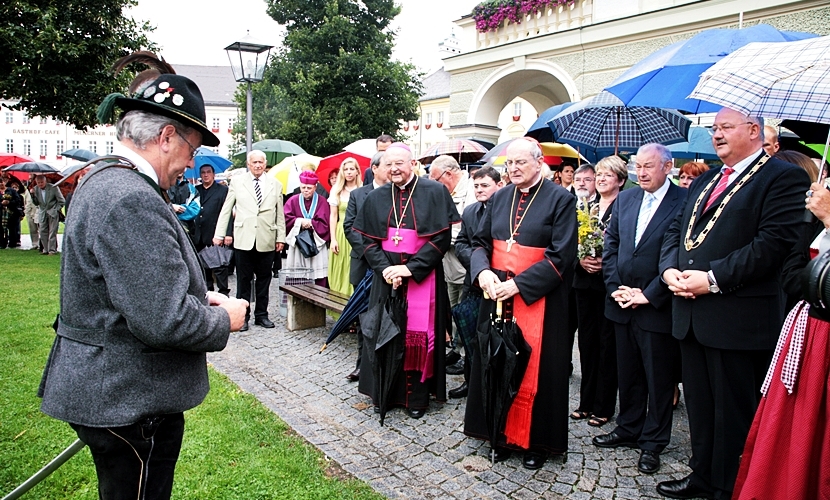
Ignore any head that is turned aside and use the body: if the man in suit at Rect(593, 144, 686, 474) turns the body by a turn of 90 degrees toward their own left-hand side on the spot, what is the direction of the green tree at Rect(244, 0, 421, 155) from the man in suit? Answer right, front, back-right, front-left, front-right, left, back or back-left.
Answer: back

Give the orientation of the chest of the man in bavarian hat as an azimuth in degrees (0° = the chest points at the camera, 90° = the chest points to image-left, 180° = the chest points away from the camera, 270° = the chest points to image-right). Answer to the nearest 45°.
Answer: approximately 270°

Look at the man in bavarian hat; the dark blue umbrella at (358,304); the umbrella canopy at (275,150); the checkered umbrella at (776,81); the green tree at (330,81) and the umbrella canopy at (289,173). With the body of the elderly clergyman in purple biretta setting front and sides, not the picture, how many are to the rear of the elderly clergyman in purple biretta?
3

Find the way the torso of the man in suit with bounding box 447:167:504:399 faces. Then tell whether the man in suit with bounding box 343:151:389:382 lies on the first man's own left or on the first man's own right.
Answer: on the first man's own right

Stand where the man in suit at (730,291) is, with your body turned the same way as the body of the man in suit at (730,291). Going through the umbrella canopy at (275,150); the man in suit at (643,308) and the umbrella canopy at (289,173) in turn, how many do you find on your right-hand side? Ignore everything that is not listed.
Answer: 3

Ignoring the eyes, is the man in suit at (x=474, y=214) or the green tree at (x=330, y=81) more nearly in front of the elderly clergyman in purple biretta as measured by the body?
the man in suit

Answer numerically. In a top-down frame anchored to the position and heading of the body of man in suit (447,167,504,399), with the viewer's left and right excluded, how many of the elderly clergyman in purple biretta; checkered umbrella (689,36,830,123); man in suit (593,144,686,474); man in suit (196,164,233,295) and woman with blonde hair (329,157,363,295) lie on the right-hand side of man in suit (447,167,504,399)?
3

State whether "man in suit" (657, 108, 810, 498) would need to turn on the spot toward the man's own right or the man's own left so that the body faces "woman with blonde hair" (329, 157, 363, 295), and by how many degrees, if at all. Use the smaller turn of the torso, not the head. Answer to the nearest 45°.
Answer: approximately 90° to the man's own right

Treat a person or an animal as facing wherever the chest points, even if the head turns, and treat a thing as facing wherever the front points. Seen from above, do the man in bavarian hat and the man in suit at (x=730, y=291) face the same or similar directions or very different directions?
very different directions

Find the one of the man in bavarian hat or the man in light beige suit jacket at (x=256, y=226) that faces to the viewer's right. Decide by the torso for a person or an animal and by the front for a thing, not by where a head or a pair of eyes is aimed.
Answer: the man in bavarian hat

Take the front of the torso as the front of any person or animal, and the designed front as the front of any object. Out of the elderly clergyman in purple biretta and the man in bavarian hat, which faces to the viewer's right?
the man in bavarian hat

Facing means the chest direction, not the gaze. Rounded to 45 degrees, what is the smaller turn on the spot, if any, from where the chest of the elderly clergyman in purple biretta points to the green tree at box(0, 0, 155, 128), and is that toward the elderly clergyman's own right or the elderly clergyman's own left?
approximately 135° to the elderly clergyman's own right

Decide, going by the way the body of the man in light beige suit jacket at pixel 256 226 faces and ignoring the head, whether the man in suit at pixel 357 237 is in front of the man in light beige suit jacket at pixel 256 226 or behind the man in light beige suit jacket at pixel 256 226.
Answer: in front

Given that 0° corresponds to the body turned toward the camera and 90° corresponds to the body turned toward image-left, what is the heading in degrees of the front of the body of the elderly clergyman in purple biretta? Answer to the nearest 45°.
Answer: approximately 0°
